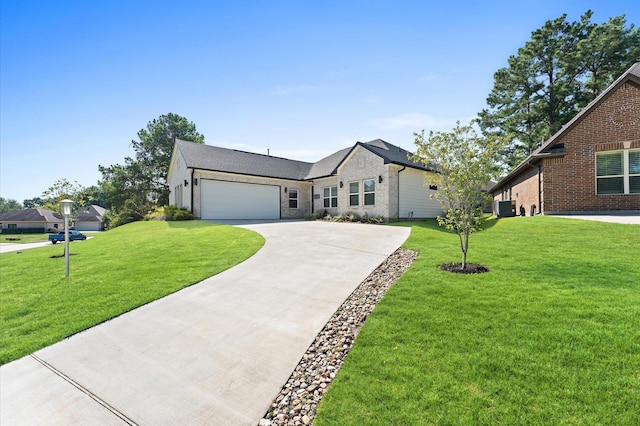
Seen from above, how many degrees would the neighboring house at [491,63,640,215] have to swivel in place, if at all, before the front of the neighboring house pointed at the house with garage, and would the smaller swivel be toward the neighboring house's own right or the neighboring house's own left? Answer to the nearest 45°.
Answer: approximately 90° to the neighboring house's own right

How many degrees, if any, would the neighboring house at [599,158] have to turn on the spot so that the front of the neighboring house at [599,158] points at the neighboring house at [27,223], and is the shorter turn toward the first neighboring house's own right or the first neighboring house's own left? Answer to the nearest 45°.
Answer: approximately 90° to the first neighboring house's own right

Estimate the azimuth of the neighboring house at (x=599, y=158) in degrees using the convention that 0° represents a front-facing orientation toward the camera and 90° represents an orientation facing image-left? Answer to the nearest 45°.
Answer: approximately 0°

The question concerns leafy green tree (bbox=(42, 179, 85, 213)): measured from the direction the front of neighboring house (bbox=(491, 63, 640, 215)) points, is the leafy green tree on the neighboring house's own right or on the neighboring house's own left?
on the neighboring house's own right

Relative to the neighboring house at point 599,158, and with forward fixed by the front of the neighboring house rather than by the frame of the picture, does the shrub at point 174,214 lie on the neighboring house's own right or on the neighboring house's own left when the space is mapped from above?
on the neighboring house's own right

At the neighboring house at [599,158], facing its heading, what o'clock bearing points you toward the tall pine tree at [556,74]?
The tall pine tree is roughly at 6 o'clock from the neighboring house.

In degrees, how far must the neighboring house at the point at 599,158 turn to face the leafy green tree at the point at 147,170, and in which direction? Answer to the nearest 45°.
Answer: approximately 90° to its right
